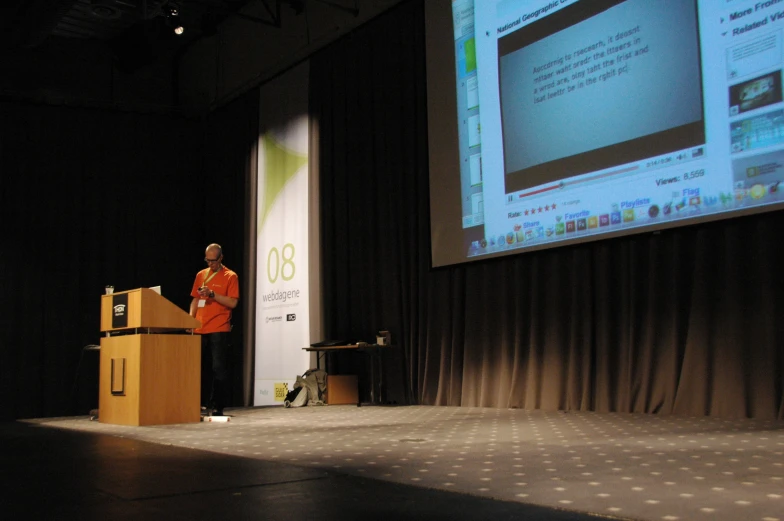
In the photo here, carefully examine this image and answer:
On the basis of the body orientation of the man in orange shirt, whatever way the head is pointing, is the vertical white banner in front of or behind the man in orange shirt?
behind

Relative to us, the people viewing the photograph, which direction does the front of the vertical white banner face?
facing the viewer and to the left of the viewer

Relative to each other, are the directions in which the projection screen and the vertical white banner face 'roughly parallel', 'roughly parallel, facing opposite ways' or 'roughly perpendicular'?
roughly parallel

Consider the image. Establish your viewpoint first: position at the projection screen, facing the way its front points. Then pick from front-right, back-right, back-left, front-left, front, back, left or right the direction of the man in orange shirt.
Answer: front-right

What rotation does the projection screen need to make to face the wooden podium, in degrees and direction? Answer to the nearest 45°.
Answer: approximately 45° to its right

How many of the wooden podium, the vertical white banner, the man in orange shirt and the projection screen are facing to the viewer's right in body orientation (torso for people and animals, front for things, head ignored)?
0

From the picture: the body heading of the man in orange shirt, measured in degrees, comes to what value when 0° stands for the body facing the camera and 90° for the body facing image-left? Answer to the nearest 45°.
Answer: approximately 45°

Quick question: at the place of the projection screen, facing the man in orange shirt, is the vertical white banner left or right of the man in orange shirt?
right

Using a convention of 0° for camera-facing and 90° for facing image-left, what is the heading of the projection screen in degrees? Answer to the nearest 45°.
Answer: approximately 45°

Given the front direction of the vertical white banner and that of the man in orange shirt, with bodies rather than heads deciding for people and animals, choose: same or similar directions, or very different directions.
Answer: same or similar directions

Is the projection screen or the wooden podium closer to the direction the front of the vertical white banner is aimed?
the wooden podium

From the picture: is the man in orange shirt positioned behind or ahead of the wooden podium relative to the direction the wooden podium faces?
behind
